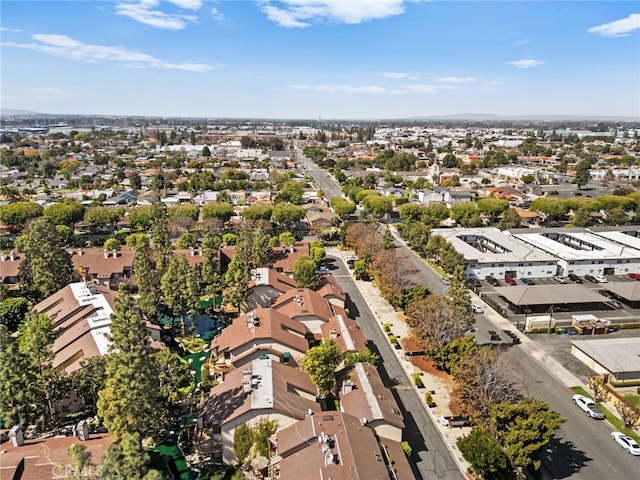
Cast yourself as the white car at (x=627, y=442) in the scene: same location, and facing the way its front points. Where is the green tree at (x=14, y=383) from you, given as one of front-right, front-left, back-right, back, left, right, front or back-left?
left

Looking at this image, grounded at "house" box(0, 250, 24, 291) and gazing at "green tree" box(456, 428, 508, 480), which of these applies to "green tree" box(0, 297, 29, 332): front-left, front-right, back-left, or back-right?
front-right

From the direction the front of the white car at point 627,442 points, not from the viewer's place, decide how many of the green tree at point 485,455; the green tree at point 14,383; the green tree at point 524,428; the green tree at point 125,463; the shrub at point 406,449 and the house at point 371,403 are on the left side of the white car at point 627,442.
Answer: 6

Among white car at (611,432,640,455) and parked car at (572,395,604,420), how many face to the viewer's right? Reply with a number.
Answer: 0

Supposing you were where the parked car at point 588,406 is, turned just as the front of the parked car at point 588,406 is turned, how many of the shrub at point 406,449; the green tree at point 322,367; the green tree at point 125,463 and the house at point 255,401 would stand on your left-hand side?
4

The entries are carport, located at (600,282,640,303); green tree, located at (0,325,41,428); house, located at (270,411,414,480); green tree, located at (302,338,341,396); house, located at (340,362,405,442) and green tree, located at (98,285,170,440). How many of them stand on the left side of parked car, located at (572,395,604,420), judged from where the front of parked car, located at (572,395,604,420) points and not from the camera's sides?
5

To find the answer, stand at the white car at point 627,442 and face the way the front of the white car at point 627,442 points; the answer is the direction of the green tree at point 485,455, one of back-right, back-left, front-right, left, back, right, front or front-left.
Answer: left

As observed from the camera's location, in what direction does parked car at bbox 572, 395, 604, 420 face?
facing away from the viewer and to the left of the viewer

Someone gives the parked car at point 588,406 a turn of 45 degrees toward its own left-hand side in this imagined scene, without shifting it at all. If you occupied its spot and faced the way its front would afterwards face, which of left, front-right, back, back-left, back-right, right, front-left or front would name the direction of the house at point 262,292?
front

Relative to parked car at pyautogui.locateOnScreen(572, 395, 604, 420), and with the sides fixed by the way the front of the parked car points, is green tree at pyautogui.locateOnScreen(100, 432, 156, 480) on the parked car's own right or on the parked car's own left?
on the parked car's own left

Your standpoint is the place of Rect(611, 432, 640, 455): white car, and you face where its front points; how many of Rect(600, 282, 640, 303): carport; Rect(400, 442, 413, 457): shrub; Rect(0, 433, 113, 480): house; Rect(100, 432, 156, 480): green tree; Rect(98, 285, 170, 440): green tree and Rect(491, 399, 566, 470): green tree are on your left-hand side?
5

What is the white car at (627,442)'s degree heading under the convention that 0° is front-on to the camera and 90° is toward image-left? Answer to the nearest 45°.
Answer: approximately 135°

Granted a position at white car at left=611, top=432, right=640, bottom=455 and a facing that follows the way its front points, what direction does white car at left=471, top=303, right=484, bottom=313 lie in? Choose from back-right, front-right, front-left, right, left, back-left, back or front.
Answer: front

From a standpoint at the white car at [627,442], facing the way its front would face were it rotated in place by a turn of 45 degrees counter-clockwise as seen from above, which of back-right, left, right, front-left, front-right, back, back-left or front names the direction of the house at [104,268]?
front

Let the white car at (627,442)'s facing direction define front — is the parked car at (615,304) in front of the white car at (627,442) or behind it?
in front

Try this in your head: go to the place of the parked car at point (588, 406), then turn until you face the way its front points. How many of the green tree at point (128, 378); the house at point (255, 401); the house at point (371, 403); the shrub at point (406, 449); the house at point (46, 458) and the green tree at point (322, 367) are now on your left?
6
